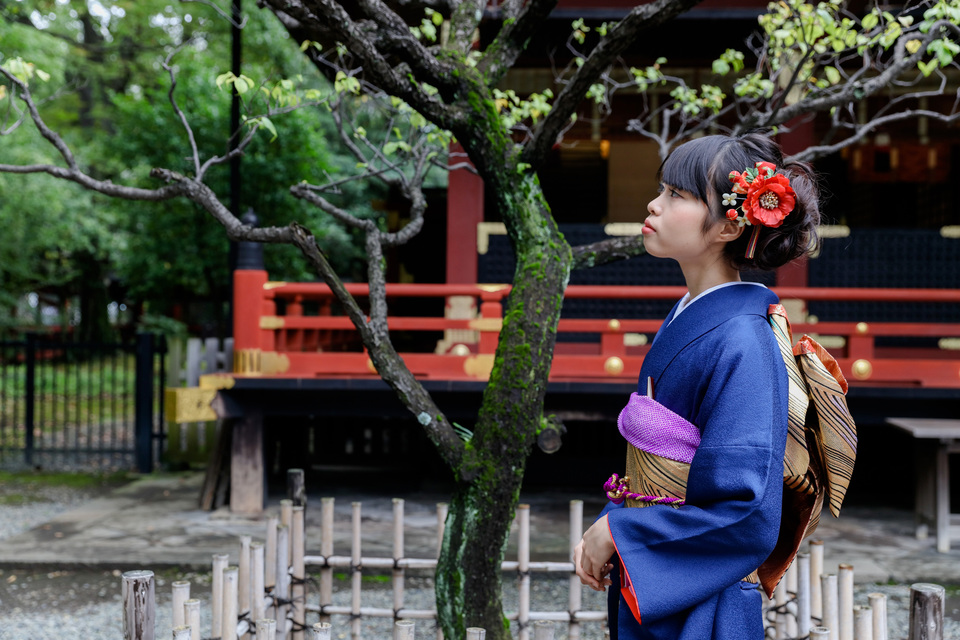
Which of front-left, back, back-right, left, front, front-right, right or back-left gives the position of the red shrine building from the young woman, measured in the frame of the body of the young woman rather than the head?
right

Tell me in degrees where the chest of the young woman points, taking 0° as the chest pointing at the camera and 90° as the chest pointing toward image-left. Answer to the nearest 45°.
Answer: approximately 90°

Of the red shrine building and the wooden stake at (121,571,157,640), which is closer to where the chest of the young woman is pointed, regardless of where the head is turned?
the wooden stake

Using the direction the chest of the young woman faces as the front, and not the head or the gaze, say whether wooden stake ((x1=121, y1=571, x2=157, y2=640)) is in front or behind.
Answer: in front

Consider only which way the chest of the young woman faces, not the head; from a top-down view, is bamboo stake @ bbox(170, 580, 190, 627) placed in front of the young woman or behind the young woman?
in front

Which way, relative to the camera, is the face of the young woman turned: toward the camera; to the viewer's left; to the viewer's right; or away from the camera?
to the viewer's left
